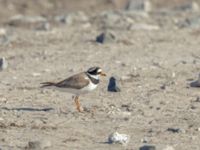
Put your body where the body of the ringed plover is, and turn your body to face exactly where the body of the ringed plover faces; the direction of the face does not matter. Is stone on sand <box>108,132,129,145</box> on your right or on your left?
on your right

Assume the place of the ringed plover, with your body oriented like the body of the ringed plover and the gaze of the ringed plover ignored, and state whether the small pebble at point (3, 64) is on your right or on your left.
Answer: on your left

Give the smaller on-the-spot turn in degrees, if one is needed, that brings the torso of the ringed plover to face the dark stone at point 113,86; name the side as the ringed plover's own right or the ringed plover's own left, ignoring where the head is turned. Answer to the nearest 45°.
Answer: approximately 45° to the ringed plover's own left

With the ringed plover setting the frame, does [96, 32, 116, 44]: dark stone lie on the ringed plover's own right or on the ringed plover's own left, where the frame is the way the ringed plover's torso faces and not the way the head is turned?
on the ringed plover's own left

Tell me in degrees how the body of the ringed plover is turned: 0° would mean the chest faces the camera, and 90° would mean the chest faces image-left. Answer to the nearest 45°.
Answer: approximately 270°
